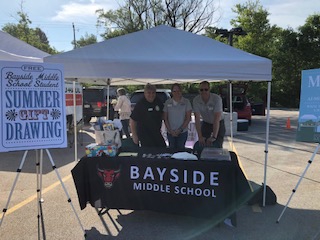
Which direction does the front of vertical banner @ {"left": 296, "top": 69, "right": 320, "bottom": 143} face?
toward the camera

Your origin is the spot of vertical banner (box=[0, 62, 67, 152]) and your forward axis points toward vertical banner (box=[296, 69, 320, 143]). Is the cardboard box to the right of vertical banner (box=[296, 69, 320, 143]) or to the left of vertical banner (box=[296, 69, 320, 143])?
left

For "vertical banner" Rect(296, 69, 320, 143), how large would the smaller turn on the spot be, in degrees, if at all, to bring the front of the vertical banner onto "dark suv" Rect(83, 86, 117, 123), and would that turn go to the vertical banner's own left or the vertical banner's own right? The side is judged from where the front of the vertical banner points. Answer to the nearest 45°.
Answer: approximately 135° to the vertical banner's own right

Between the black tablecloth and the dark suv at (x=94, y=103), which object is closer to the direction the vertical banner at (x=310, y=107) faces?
the black tablecloth

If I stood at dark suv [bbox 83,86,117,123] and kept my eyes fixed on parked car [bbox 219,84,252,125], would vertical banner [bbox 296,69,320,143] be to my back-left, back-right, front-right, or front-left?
front-right

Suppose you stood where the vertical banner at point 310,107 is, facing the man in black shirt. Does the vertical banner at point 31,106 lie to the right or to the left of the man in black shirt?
left

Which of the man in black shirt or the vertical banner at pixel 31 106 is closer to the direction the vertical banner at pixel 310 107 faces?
the vertical banner

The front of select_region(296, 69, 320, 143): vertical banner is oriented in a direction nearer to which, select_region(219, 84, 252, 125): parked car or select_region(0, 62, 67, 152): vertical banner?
the vertical banner

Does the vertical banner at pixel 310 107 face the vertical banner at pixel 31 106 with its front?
no

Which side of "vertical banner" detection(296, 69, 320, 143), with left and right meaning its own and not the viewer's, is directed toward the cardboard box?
right

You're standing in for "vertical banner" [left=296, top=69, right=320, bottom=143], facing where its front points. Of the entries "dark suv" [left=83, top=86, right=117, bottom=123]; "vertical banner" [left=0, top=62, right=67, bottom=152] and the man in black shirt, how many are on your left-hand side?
0

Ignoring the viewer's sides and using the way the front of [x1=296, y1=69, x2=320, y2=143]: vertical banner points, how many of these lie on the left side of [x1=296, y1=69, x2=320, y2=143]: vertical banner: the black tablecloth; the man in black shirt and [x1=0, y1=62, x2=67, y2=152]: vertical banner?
0

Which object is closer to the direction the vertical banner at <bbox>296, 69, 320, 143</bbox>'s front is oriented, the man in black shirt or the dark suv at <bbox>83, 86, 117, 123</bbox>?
the man in black shirt

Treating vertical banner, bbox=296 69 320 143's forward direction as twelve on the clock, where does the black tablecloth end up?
The black tablecloth is roughly at 2 o'clock from the vertical banner.

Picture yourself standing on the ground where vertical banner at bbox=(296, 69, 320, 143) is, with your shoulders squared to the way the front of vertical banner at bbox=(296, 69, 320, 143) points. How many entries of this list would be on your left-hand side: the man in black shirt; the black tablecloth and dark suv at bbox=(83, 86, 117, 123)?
0

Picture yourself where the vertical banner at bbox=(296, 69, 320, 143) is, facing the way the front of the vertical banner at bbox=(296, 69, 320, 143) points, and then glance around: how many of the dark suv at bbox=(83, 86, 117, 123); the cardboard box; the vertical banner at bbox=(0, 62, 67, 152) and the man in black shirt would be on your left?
0

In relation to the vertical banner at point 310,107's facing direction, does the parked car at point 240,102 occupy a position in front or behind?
behind

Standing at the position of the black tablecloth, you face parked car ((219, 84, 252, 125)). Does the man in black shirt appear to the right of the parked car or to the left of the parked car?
left

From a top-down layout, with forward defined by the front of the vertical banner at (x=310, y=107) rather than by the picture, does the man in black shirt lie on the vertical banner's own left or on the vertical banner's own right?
on the vertical banner's own right
